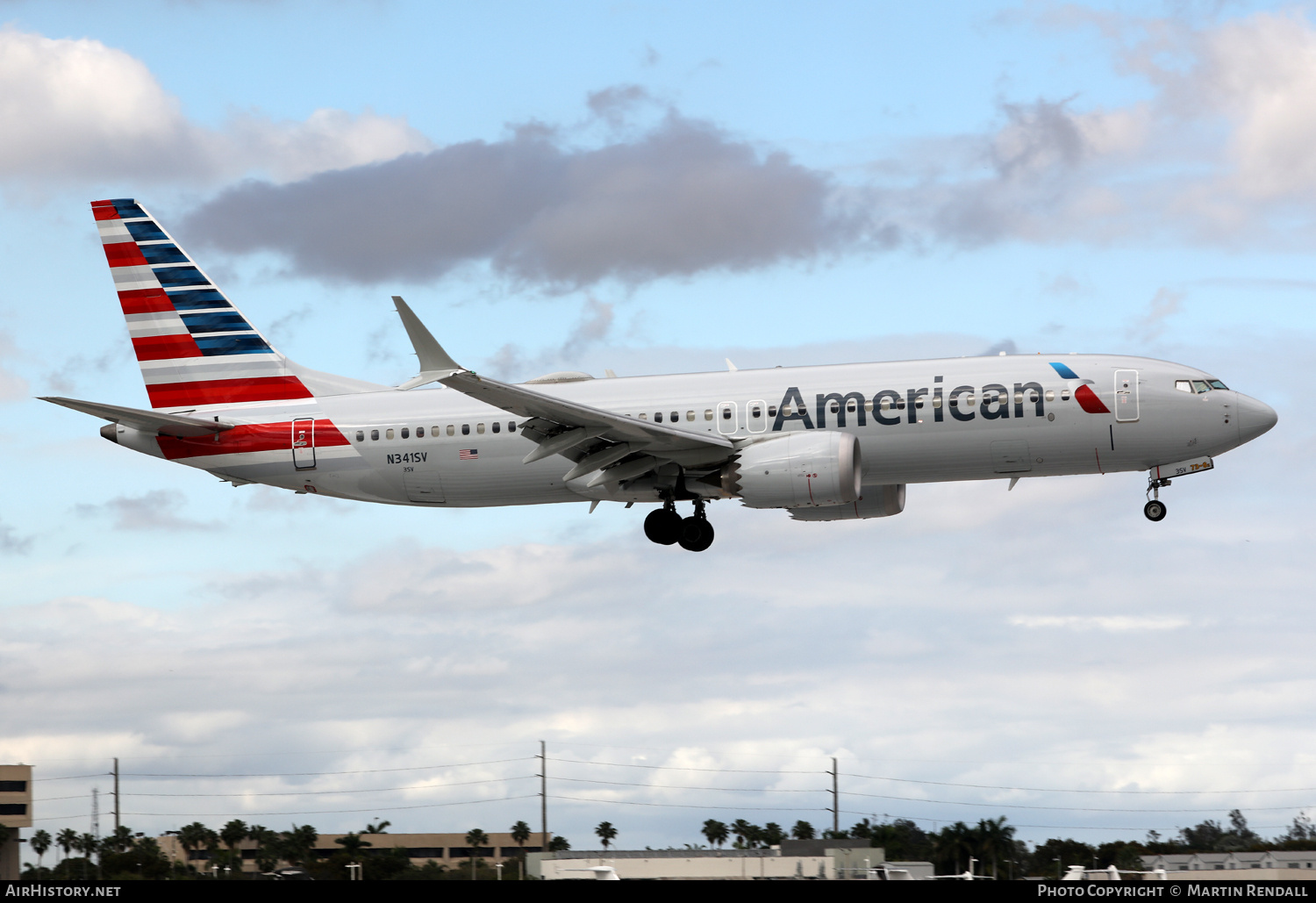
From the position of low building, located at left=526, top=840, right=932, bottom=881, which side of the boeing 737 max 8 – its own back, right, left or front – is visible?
left

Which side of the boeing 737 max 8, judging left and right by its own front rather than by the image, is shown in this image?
right
